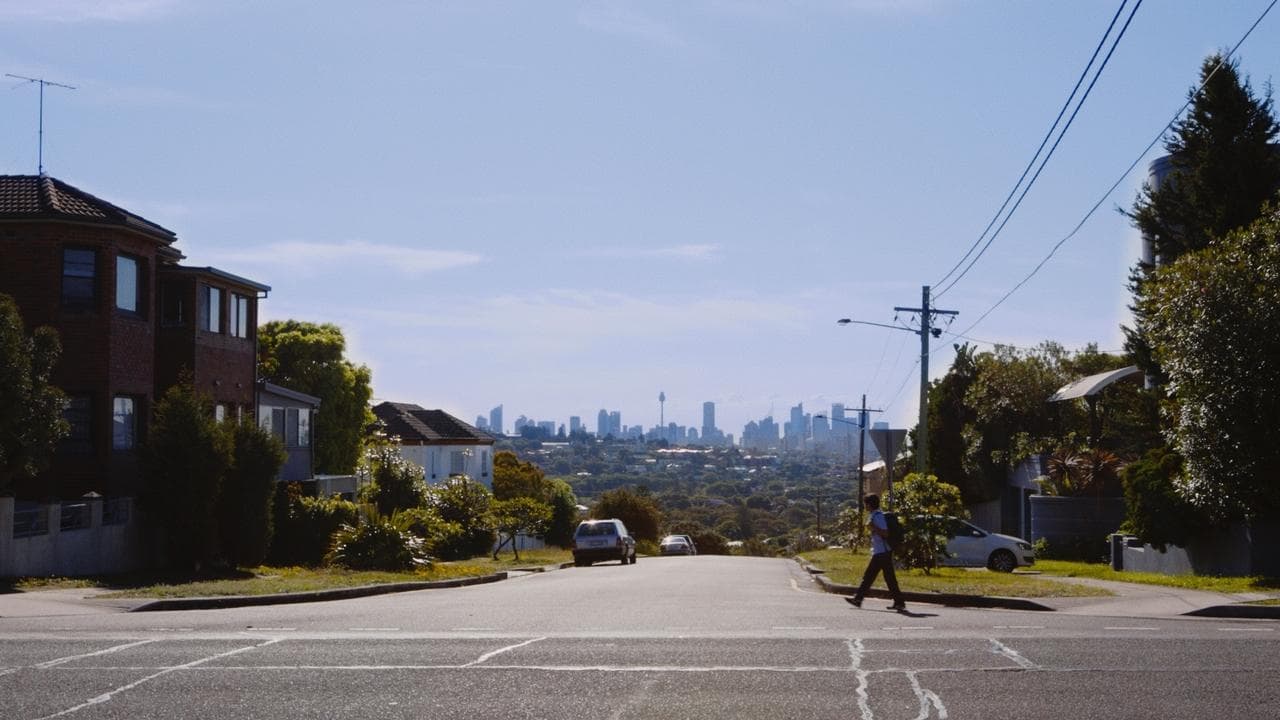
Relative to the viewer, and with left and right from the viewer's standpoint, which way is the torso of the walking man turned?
facing to the left of the viewer

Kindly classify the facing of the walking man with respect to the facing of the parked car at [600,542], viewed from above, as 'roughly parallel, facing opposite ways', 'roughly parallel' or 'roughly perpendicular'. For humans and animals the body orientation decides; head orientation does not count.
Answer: roughly perpendicular

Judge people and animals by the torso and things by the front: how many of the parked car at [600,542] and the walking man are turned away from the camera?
1

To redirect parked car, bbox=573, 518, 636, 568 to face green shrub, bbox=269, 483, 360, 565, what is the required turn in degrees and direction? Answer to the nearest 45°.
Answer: approximately 135° to its left

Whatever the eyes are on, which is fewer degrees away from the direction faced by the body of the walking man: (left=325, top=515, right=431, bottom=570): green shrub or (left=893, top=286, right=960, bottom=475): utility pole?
the green shrub

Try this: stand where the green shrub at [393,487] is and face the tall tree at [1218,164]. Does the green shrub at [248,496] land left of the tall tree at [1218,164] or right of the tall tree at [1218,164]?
right

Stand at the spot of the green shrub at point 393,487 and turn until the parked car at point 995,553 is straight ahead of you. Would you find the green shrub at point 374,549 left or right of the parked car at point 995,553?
right

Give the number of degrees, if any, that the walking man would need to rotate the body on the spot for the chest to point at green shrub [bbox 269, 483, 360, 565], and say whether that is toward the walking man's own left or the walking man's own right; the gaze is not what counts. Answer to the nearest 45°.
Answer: approximately 45° to the walking man's own right

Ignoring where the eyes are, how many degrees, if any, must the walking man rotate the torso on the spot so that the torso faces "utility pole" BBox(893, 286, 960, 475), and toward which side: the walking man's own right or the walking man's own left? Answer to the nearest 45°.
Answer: approximately 90° to the walking man's own right

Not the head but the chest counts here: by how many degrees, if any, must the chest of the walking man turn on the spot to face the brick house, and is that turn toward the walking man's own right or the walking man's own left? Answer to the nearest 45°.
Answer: approximately 45° to the walking man's own right

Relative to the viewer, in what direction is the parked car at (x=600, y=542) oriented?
away from the camera

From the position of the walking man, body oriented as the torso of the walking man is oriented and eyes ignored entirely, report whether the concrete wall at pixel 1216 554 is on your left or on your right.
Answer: on your right
